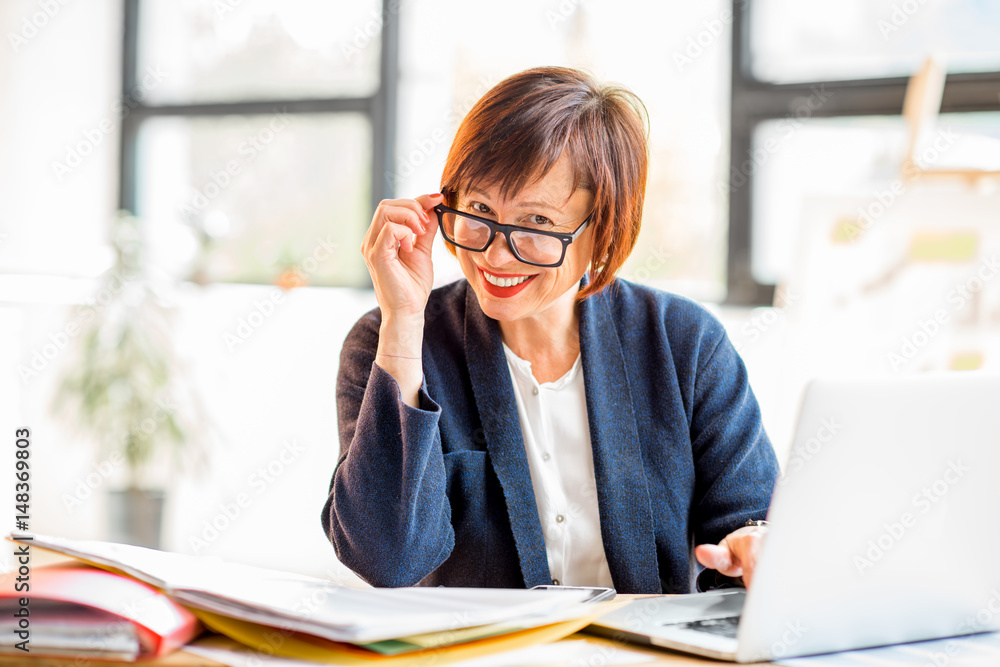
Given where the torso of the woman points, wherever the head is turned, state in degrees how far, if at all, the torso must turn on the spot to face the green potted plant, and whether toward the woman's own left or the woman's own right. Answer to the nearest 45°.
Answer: approximately 135° to the woman's own right

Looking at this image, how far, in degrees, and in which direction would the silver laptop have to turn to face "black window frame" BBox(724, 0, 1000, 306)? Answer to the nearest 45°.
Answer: approximately 45° to its right

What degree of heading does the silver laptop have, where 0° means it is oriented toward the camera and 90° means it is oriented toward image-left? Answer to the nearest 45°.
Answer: approximately 135°

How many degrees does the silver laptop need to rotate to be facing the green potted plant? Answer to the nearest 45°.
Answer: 0° — it already faces it

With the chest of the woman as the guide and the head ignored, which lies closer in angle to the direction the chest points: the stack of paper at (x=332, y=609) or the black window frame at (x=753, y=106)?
the stack of paper

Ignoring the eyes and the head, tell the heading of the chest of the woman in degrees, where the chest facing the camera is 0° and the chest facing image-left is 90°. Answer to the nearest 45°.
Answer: approximately 0°

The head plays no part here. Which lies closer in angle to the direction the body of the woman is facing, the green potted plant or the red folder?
the red folder

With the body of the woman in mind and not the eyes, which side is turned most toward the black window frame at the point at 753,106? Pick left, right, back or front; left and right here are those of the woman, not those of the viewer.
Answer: back

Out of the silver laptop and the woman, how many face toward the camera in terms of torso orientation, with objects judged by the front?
1
